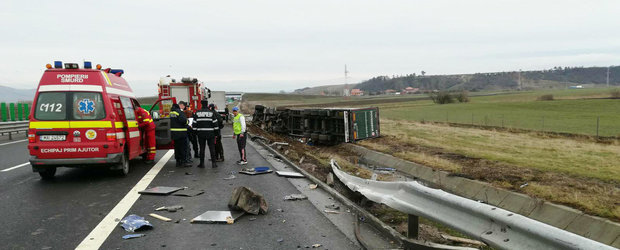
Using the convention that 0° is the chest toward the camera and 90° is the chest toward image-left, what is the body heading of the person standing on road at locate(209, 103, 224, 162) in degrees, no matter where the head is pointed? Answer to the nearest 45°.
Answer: approximately 90°

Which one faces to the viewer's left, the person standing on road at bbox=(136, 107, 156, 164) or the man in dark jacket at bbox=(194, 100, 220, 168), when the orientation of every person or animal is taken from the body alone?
the person standing on road

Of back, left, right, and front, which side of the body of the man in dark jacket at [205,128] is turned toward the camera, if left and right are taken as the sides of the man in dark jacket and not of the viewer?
back

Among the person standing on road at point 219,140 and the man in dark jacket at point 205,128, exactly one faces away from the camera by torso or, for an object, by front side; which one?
the man in dark jacket

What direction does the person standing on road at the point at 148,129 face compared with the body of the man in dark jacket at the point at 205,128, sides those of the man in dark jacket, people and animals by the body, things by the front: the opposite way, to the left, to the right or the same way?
to the left

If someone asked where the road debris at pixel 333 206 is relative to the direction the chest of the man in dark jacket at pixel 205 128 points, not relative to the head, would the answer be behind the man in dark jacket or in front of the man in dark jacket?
behind

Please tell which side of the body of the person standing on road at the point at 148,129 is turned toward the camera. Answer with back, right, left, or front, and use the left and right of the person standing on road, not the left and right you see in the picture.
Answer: left

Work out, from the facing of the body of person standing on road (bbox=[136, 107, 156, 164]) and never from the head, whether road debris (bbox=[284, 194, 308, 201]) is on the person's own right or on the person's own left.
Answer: on the person's own left

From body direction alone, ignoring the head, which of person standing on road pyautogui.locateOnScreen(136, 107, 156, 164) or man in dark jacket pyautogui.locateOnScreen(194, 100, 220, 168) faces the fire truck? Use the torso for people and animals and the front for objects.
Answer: the man in dark jacket

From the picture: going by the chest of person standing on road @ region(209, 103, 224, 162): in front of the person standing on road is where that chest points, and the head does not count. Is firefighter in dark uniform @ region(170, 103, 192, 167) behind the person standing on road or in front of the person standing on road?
in front
